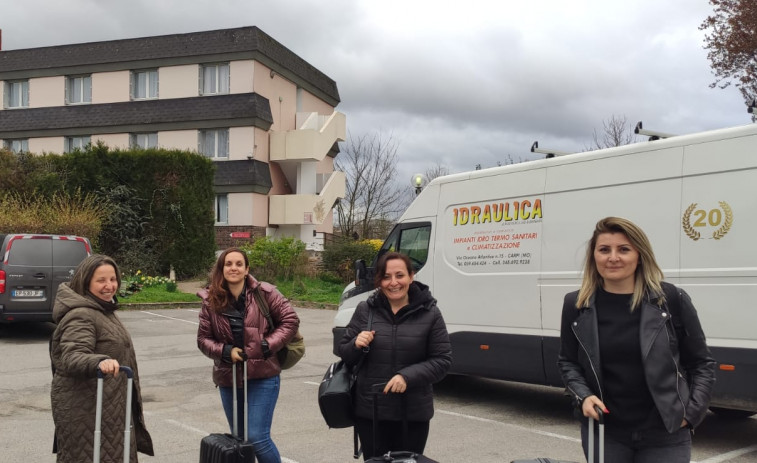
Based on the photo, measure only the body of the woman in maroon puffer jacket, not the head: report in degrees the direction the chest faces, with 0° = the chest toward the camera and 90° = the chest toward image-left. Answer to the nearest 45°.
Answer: approximately 0°

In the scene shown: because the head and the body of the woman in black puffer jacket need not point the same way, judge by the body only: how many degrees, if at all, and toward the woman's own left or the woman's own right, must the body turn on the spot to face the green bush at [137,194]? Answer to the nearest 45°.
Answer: approximately 135° to the woman's own right

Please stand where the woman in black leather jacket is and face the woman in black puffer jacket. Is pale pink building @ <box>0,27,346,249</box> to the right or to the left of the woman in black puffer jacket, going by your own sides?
right

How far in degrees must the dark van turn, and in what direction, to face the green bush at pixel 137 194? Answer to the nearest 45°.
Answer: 0° — it already faces it

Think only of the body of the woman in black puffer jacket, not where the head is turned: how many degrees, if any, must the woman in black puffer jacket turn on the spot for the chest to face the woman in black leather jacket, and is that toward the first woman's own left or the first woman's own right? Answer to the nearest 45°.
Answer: approximately 45° to the first woman's own left

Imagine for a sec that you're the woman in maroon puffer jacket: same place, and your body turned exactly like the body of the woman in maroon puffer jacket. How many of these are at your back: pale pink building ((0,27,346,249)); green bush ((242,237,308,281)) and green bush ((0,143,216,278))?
3

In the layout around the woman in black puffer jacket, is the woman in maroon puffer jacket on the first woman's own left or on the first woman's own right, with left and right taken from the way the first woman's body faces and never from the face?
on the first woman's own right

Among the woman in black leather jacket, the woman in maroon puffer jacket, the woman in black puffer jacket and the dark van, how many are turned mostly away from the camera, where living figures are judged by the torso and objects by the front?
1

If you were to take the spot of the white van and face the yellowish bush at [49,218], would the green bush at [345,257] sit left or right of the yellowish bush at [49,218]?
right

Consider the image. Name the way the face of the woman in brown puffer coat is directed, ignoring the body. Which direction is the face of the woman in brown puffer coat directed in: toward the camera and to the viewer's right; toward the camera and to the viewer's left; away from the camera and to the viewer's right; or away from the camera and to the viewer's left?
toward the camera and to the viewer's right

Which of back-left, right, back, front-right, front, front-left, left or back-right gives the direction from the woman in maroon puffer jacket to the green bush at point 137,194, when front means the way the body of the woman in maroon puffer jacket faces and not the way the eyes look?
back

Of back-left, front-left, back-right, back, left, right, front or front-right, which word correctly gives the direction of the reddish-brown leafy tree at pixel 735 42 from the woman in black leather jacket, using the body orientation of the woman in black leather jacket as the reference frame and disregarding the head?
back

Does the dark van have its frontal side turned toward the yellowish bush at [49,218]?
yes

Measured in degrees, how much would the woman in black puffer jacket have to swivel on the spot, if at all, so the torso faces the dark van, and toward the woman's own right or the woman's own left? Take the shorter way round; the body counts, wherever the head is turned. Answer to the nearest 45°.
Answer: approximately 135° to the woman's own right

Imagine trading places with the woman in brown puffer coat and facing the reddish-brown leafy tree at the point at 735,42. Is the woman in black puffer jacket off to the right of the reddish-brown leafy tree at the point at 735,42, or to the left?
right

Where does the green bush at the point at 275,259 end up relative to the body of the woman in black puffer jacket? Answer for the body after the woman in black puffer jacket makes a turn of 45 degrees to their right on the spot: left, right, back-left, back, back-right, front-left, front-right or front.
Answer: back-right
